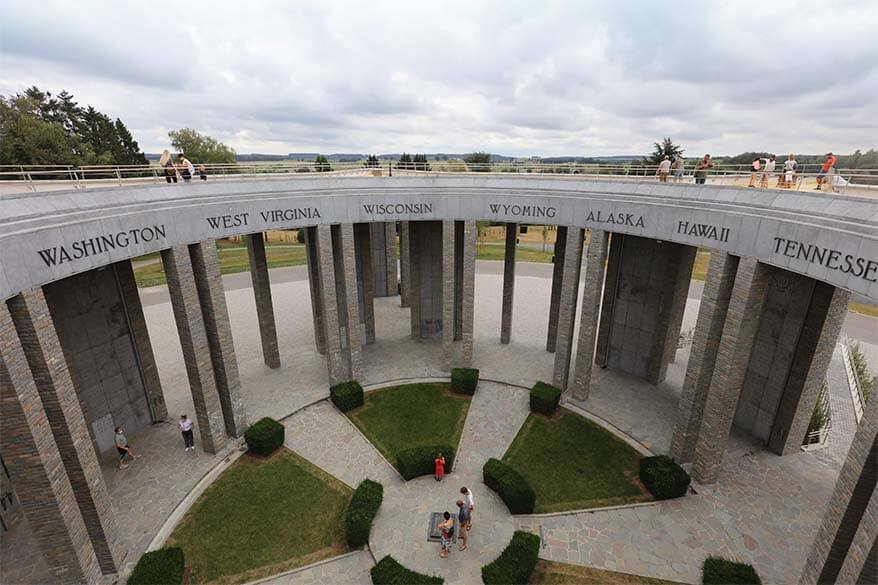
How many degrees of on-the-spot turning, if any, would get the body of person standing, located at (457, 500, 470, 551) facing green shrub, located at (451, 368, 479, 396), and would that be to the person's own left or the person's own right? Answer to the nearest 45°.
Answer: approximately 90° to the person's own right

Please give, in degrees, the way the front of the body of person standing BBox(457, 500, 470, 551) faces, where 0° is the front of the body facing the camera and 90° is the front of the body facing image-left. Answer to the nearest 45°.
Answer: approximately 90°

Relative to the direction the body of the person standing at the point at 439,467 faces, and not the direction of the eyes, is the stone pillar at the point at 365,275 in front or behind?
behind

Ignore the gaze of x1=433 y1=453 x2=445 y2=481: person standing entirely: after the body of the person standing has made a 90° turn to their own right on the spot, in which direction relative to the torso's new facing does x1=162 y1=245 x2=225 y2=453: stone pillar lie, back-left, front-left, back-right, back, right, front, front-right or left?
front

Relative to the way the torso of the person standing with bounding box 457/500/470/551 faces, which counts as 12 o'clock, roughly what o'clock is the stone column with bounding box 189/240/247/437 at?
The stone column is roughly at 1 o'clock from the person standing.

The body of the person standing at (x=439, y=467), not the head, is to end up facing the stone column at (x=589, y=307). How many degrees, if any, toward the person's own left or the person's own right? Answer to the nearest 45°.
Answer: approximately 135° to the person's own left

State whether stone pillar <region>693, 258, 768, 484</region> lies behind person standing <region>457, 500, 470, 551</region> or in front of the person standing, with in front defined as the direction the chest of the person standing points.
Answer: behind

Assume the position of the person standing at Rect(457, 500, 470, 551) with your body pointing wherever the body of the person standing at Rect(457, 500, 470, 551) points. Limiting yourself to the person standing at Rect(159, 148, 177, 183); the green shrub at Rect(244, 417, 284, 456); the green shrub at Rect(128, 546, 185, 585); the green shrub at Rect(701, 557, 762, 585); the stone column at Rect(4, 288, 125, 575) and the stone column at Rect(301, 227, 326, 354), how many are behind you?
1

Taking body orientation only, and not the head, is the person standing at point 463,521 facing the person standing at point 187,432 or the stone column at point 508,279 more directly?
the person standing

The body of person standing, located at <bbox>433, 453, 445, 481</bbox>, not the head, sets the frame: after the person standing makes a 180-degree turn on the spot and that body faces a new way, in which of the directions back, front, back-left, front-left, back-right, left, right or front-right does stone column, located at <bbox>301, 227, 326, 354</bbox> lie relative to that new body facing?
front-left

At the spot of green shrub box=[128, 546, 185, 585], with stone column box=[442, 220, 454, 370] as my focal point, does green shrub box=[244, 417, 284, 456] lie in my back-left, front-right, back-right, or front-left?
front-left

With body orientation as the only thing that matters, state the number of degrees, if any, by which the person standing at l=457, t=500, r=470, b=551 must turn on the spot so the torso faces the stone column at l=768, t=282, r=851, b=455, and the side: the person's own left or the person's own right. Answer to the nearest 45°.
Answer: approximately 180°

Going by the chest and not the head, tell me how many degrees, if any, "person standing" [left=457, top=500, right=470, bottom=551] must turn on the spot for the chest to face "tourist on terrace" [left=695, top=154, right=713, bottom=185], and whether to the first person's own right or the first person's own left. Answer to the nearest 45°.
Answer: approximately 135° to the first person's own right

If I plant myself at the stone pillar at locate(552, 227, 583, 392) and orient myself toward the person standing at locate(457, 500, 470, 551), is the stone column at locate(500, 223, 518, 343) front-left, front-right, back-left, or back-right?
back-right

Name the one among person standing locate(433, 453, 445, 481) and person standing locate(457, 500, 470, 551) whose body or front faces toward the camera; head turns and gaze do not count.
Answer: person standing locate(433, 453, 445, 481)

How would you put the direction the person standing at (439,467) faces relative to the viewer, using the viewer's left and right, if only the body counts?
facing the viewer

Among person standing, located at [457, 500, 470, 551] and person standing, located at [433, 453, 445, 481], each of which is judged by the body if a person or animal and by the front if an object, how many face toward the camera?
1
